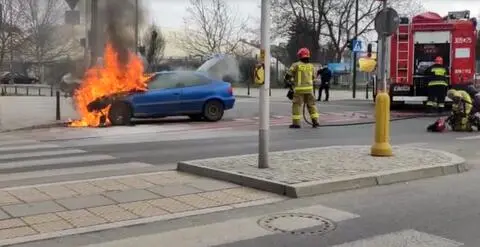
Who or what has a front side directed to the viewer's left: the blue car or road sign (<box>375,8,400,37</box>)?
the blue car

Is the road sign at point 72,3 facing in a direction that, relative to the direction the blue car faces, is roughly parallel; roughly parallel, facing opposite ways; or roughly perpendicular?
roughly perpendicular

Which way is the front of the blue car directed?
to the viewer's left

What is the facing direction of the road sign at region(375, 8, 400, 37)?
away from the camera

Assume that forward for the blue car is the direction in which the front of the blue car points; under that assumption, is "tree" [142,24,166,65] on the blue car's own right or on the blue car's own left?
on the blue car's own right

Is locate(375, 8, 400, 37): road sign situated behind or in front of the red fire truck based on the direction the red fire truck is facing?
behind

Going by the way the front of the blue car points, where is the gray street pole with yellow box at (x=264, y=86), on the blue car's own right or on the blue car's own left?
on the blue car's own left

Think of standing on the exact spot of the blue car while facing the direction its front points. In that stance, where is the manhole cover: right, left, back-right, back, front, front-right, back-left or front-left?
left
